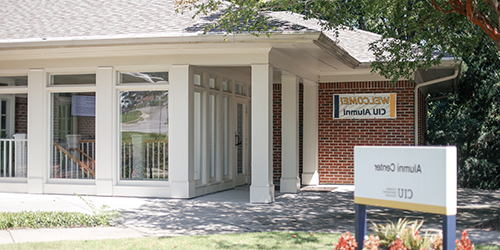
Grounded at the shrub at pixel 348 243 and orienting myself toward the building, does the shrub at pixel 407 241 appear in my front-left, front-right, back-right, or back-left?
back-right

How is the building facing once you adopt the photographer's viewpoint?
facing the viewer

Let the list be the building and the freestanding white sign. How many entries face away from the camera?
0

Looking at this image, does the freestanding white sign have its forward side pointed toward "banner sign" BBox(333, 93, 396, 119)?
no

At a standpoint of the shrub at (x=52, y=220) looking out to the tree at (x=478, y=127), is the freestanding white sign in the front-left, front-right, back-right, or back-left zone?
front-right

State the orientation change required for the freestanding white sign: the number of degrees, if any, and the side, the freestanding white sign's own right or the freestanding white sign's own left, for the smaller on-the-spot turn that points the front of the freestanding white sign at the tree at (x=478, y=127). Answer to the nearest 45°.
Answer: approximately 135° to the freestanding white sign's own right

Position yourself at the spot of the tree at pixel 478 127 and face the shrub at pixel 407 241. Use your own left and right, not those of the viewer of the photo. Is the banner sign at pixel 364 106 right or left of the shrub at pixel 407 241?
right

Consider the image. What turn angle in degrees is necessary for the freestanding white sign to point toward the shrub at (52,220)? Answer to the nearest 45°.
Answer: approximately 45° to its right

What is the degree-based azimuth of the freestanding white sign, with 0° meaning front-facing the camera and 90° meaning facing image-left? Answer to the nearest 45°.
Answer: approximately 45°

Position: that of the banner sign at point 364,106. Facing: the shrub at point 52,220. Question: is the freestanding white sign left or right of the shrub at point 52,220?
left

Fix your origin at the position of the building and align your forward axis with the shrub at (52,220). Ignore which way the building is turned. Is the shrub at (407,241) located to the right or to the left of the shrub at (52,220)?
left

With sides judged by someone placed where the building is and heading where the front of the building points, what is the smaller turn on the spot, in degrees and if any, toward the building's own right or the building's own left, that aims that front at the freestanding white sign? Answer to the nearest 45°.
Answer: approximately 45° to the building's own left

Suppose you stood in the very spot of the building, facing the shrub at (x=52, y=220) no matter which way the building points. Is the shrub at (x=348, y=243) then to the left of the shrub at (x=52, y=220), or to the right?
left

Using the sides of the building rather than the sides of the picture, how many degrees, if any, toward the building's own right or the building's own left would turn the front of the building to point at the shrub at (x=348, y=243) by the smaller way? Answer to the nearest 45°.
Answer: approximately 45° to the building's own left
